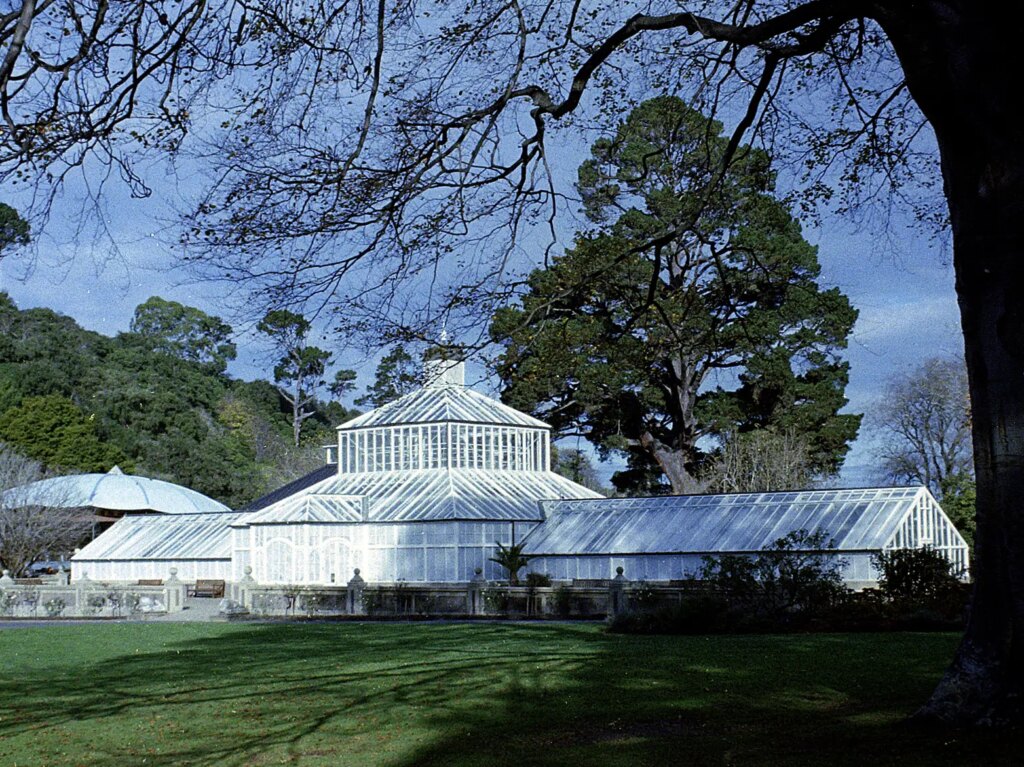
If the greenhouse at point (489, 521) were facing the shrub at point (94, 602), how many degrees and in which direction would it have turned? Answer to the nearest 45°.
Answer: approximately 45° to its right

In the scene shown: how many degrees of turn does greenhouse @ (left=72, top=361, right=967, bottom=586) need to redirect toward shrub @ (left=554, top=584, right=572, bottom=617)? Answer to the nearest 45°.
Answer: approximately 45° to its left

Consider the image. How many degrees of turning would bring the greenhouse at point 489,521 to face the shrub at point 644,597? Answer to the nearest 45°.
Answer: approximately 45° to its left

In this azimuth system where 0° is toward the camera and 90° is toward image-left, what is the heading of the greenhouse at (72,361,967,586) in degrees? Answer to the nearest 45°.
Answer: approximately 45°

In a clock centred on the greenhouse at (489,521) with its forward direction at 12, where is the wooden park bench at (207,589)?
The wooden park bench is roughly at 2 o'clock from the greenhouse.

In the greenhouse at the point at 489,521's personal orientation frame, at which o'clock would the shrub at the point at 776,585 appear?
The shrub is roughly at 10 o'clock from the greenhouse.

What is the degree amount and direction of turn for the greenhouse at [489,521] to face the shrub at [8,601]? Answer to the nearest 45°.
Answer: approximately 45° to its right

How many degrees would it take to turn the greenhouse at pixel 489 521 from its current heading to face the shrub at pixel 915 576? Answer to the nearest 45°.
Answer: approximately 90° to its left
